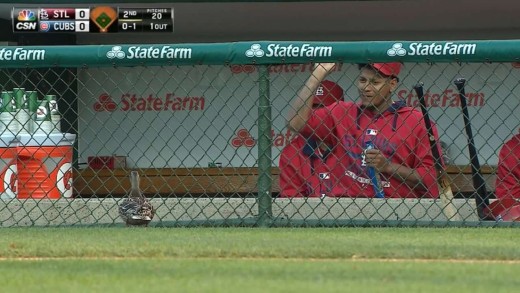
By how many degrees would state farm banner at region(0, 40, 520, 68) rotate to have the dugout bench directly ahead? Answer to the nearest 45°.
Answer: approximately 180°

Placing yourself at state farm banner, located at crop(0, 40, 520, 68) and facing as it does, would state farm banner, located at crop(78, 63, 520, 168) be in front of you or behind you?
behind

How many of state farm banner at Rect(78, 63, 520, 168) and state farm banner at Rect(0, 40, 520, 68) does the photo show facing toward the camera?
2

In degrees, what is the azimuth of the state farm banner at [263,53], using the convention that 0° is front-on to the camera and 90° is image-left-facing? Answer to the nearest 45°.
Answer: approximately 0°

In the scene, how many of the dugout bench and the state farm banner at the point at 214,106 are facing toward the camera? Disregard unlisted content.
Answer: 2

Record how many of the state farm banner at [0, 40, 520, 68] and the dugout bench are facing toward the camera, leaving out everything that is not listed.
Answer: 2
